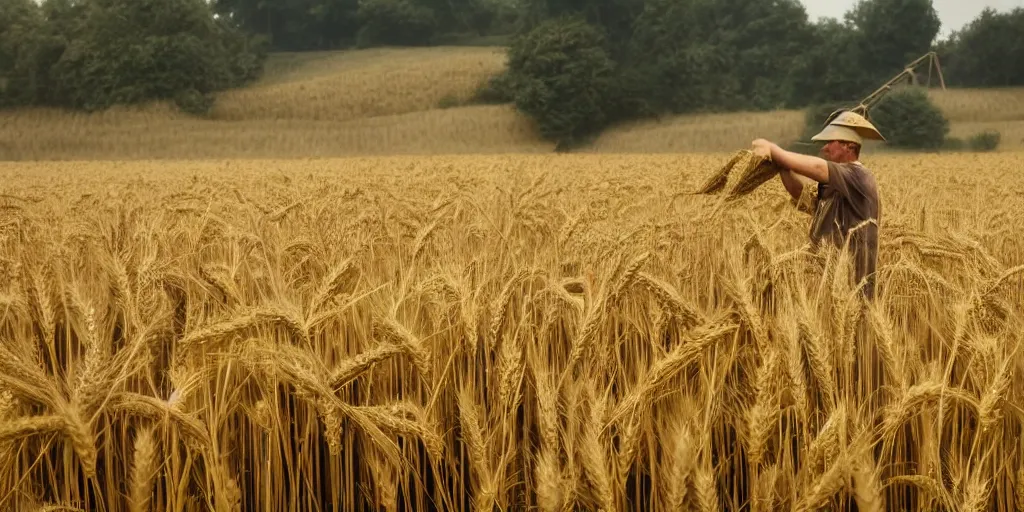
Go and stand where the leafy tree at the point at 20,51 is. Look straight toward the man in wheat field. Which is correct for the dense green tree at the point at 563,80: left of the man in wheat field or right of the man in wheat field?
left

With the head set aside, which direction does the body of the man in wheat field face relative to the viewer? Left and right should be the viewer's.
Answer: facing to the left of the viewer

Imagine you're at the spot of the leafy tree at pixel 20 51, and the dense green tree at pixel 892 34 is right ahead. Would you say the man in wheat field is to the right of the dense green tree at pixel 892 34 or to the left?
right

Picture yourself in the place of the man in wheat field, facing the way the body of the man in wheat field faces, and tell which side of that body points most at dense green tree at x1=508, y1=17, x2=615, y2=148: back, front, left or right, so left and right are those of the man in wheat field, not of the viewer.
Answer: right

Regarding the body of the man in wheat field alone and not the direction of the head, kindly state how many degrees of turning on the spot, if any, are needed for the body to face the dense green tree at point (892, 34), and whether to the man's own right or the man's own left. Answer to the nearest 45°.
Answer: approximately 90° to the man's own right

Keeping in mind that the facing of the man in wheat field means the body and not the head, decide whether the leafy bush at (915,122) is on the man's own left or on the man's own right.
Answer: on the man's own right
